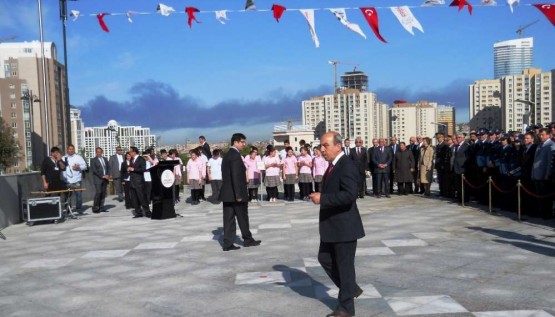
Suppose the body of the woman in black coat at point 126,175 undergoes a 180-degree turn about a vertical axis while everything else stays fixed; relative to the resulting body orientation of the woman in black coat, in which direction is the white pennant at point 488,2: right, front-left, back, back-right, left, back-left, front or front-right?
back

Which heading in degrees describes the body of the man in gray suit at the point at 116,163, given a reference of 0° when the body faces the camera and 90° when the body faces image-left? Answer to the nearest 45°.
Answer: approximately 315°

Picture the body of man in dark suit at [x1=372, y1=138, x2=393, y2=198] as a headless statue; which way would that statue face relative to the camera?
toward the camera

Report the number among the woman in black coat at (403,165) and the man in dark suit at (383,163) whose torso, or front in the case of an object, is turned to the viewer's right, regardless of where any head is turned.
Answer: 0

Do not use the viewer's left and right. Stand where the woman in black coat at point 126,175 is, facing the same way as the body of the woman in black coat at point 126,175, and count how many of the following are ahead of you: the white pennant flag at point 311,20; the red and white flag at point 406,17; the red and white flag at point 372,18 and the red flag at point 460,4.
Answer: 4

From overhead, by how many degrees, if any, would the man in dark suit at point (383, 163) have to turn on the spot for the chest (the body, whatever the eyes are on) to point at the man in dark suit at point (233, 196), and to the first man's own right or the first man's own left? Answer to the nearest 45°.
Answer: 0° — they already face them

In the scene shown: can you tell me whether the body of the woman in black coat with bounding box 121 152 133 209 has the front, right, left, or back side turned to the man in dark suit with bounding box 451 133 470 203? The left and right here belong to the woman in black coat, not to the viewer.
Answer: left

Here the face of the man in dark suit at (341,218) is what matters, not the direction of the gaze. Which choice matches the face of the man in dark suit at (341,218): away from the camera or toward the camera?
toward the camera

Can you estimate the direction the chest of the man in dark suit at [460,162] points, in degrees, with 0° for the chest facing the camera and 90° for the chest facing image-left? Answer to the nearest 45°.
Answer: approximately 45°

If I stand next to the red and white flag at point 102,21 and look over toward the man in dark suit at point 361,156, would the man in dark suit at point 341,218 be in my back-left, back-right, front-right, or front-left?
front-right

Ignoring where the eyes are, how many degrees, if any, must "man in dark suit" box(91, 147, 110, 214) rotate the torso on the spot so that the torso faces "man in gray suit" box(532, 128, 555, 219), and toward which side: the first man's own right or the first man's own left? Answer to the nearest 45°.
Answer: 0° — they already face them

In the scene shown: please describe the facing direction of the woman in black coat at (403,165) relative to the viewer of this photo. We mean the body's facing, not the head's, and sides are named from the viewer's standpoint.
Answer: facing the viewer
